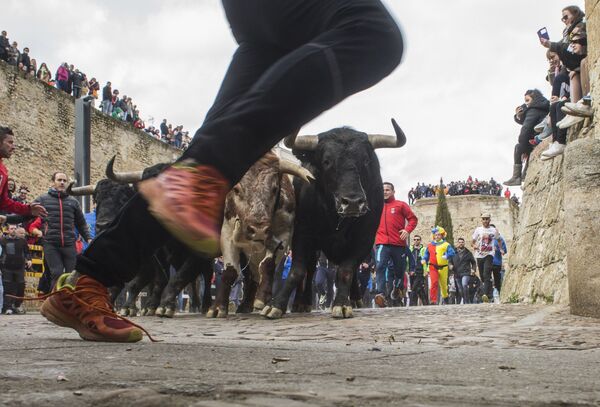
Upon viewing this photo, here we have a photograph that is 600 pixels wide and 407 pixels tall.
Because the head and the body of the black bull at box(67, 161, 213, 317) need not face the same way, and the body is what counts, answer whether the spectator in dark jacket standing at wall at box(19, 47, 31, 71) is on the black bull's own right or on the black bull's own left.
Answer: on the black bull's own right

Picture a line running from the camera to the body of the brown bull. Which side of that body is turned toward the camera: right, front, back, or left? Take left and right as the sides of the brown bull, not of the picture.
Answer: front

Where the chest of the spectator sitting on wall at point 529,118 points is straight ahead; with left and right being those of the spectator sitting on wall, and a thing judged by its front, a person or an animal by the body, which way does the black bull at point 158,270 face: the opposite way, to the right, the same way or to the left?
to the left

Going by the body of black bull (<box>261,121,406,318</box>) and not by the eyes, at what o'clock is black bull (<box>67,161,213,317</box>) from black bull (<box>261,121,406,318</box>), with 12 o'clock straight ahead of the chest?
black bull (<box>67,161,213,317</box>) is roughly at 4 o'clock from black bull (<box>261,121,406,318</box>).

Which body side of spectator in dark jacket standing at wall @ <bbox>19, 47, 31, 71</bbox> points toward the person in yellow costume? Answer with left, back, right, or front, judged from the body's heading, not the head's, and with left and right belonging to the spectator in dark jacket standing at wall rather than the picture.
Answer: front

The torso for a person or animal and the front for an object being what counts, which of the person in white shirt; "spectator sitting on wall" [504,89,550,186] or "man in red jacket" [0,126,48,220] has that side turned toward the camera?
the person in white shirt

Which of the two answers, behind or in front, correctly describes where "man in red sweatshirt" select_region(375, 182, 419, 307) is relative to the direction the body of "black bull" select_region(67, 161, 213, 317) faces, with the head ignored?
behind

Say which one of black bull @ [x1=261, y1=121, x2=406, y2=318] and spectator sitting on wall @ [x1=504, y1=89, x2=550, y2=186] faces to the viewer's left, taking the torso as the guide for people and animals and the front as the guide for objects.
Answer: the spectator sitting on wall

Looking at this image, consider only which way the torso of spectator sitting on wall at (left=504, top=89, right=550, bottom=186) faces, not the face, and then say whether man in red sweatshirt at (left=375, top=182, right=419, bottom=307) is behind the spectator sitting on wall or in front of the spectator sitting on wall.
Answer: in front

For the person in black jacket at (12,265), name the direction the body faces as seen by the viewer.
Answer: toward the camera

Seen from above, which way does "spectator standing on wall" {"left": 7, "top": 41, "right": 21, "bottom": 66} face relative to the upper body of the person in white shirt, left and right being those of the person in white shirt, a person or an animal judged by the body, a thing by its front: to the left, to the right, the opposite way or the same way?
to the left

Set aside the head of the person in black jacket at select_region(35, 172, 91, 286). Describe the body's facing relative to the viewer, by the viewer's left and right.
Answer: facing the viewer
